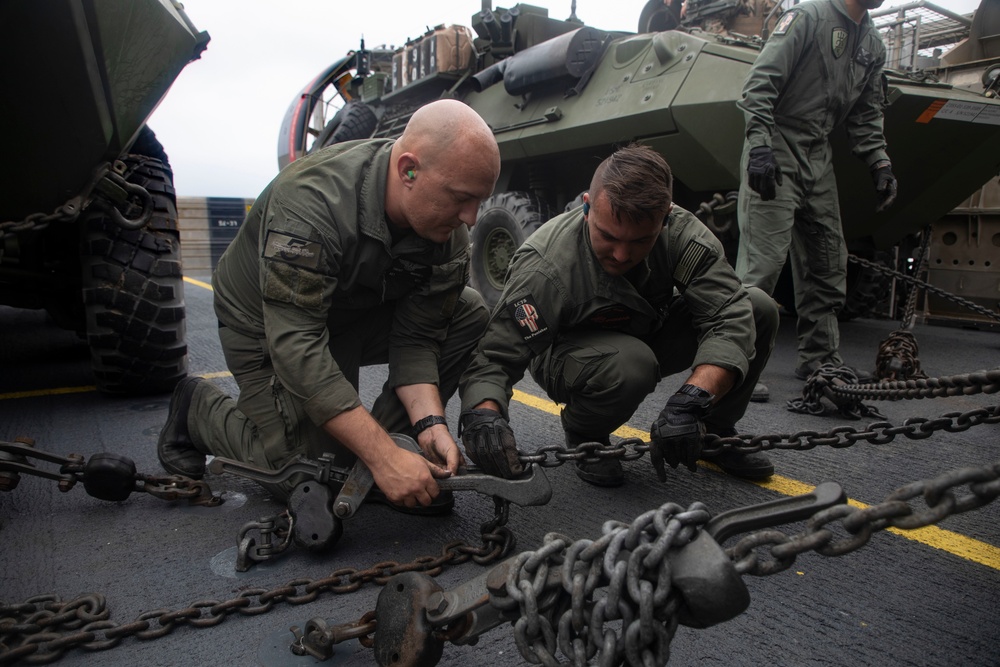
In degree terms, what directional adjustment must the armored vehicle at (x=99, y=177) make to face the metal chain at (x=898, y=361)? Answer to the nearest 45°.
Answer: approximately 90° to its left

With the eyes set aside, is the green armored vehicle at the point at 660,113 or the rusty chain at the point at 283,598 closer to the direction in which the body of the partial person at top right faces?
the rusty chain

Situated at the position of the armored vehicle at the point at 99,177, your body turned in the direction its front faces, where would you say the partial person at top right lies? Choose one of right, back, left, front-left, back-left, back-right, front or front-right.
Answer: left

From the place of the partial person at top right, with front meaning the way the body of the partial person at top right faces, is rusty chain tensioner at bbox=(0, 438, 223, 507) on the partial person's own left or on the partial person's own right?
on the partial person's own right

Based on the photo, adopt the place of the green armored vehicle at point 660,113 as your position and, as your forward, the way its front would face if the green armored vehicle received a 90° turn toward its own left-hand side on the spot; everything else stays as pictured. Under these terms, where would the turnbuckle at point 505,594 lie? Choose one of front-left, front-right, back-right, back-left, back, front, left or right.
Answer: back-right

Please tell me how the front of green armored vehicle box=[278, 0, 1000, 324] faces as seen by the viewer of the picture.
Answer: facing the viewer and to the right of the viewer

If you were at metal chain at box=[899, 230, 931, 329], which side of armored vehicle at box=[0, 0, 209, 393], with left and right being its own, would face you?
left

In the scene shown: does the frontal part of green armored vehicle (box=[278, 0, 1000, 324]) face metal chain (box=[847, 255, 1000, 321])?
yes

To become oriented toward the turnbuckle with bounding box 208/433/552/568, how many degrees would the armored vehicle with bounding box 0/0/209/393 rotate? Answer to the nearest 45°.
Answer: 0° — it already faces it

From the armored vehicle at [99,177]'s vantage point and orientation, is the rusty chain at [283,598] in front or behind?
in front

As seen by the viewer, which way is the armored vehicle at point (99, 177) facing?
toward the camera
